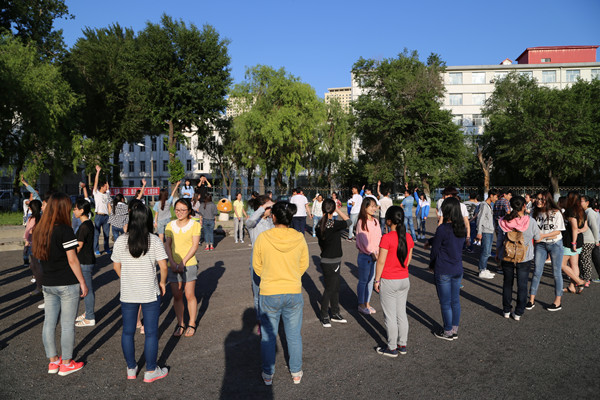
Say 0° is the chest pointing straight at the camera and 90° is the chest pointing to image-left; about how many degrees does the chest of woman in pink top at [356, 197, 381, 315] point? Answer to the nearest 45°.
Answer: approximately 315°

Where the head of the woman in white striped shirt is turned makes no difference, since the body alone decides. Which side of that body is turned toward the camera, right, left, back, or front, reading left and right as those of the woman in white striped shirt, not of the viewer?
back

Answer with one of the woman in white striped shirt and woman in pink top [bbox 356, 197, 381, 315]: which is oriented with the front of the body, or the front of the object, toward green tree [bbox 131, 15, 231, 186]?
the woman in white striped shirt

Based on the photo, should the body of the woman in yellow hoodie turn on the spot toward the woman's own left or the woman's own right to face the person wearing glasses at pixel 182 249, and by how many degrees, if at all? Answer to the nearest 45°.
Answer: approximately 45° to the woman's own left

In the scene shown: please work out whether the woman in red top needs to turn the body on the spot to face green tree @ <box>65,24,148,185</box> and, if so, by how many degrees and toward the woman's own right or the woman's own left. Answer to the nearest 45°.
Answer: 0° — they already face it

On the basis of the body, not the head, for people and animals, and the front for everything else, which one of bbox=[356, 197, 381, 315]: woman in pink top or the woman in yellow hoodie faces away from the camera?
the woman in yellow hoodie

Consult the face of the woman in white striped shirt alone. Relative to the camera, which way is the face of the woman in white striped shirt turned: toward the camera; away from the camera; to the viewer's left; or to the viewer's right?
away from the camera

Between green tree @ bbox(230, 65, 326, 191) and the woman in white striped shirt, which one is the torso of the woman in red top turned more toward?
the green tree

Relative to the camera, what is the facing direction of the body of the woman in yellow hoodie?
away from the camera

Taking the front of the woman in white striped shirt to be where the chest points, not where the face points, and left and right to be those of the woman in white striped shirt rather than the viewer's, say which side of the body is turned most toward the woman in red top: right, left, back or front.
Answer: right

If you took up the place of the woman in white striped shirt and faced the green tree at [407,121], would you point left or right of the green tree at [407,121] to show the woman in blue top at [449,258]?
right

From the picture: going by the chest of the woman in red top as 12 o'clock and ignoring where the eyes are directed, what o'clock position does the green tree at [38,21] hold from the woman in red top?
The green tree is roughly at 12 o'clock from the woman in red top.
